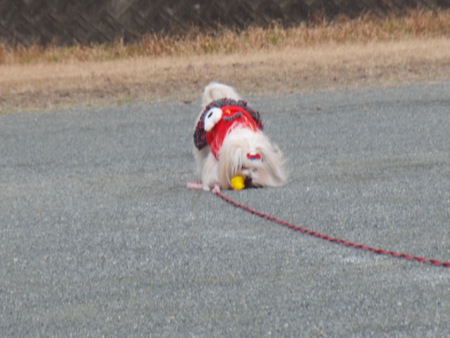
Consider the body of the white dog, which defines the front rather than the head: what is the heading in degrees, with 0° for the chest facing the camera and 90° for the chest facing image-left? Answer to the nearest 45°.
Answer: approximately 315°
